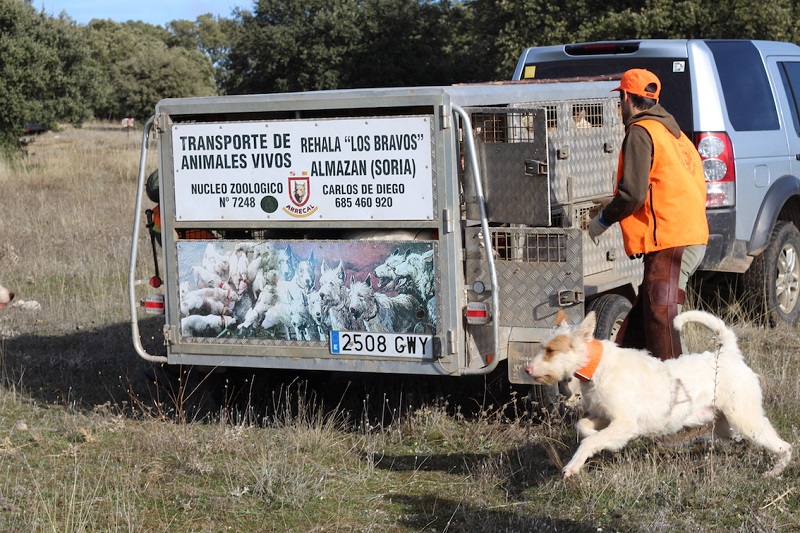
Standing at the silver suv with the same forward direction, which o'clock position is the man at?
The man is roughly at 5 o'clock from the silver suv.

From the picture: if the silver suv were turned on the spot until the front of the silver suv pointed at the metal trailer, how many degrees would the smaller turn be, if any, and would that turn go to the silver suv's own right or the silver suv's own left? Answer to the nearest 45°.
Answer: approximately 180°

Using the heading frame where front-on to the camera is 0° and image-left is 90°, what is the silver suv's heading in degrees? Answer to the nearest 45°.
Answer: approximately 225°

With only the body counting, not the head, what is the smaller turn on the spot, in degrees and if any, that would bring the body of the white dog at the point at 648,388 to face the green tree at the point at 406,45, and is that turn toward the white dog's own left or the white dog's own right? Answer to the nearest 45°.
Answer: approximately 90° to the white dog's own right

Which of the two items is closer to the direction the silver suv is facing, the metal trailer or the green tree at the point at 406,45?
the green tree

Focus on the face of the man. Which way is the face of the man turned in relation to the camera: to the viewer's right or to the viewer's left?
to the viewer's left

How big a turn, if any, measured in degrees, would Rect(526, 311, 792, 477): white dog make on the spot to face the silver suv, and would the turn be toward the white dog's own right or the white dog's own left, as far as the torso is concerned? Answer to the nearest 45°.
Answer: approximately 90° to the white dog's own right

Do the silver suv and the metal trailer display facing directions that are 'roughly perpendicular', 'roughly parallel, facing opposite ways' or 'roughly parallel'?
roughly parallel

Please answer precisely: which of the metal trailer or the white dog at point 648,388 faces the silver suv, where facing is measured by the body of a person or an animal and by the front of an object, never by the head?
the metal trailer

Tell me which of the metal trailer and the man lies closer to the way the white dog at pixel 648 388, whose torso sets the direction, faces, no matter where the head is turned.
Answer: the metal trailer

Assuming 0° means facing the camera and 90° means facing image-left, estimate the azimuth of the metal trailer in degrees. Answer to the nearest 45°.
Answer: approximately 225°

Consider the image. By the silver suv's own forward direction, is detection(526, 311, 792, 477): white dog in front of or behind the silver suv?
behind

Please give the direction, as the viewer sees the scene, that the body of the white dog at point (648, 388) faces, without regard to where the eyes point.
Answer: to the viewer's left

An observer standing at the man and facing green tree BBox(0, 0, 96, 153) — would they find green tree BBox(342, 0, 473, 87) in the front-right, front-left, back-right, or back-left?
front-right

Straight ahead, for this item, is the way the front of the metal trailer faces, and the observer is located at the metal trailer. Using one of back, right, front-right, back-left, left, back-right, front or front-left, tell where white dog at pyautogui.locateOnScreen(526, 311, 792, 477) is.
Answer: right

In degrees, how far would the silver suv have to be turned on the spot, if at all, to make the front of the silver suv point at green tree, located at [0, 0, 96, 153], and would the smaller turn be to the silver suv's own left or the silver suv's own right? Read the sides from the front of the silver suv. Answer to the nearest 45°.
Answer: approximately 90° to the silver suv's own left

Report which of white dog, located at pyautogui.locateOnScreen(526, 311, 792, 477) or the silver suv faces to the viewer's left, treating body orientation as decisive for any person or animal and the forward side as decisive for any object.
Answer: the white dog

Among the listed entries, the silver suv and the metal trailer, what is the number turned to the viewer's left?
0

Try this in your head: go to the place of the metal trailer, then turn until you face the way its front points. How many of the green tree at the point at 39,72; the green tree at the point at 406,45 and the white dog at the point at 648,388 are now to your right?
1
